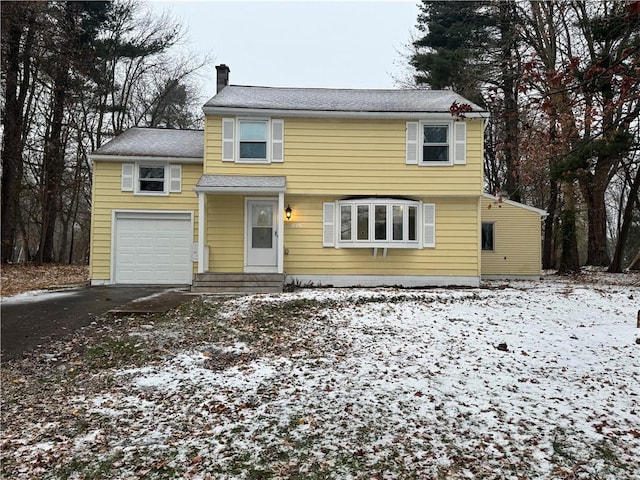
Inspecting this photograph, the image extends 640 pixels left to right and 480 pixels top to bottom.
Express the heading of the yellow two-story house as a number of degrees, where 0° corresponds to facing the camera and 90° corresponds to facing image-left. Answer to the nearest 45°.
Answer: approximately 0°
